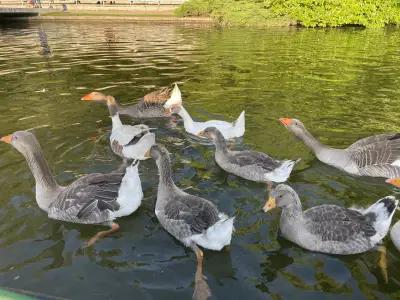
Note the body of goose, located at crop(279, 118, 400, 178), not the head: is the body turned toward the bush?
no

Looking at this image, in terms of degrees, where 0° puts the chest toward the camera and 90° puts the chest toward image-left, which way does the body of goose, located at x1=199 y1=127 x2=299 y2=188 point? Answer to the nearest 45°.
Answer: approximately 90°

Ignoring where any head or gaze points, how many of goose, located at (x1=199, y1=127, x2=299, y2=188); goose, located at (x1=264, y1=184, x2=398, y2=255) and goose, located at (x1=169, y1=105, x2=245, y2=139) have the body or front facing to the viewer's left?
3

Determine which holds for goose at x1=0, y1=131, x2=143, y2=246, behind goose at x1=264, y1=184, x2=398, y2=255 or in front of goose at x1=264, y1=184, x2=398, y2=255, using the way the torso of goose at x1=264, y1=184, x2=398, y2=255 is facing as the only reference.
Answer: in front

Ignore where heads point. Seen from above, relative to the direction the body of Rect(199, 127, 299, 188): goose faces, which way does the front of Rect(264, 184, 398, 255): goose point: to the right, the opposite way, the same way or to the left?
the same way

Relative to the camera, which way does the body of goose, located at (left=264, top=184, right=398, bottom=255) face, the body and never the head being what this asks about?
to the viewer's left

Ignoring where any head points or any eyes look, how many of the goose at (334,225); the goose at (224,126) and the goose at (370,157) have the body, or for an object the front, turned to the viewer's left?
3

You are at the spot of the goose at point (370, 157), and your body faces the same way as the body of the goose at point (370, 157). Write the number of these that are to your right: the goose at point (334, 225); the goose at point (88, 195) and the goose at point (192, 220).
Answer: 0

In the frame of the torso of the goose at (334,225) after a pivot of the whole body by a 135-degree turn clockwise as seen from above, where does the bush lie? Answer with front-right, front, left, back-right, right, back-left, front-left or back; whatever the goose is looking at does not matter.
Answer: front-left

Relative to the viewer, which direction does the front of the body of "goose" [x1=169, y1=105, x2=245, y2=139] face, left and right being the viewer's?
facing to the left of the viewer

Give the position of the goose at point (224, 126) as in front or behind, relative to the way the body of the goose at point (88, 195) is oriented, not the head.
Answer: behind

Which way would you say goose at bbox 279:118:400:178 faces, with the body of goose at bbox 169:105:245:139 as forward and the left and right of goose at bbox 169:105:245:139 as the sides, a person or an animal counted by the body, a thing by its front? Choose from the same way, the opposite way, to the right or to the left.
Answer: the same way

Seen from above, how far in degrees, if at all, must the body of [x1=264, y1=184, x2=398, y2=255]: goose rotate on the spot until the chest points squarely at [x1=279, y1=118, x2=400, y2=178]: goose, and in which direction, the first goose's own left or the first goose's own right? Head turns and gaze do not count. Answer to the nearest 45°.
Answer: approximately 90° to the first goose's own right

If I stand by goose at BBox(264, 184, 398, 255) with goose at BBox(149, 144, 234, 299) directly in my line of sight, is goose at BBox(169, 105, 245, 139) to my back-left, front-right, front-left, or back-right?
front-right

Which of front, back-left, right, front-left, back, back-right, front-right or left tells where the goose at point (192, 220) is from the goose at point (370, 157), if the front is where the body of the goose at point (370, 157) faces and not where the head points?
front-left

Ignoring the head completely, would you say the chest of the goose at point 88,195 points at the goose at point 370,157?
no

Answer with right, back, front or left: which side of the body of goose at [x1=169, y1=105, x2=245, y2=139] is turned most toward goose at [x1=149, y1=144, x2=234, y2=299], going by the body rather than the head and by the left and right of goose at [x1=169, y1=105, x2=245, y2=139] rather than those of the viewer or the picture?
left
